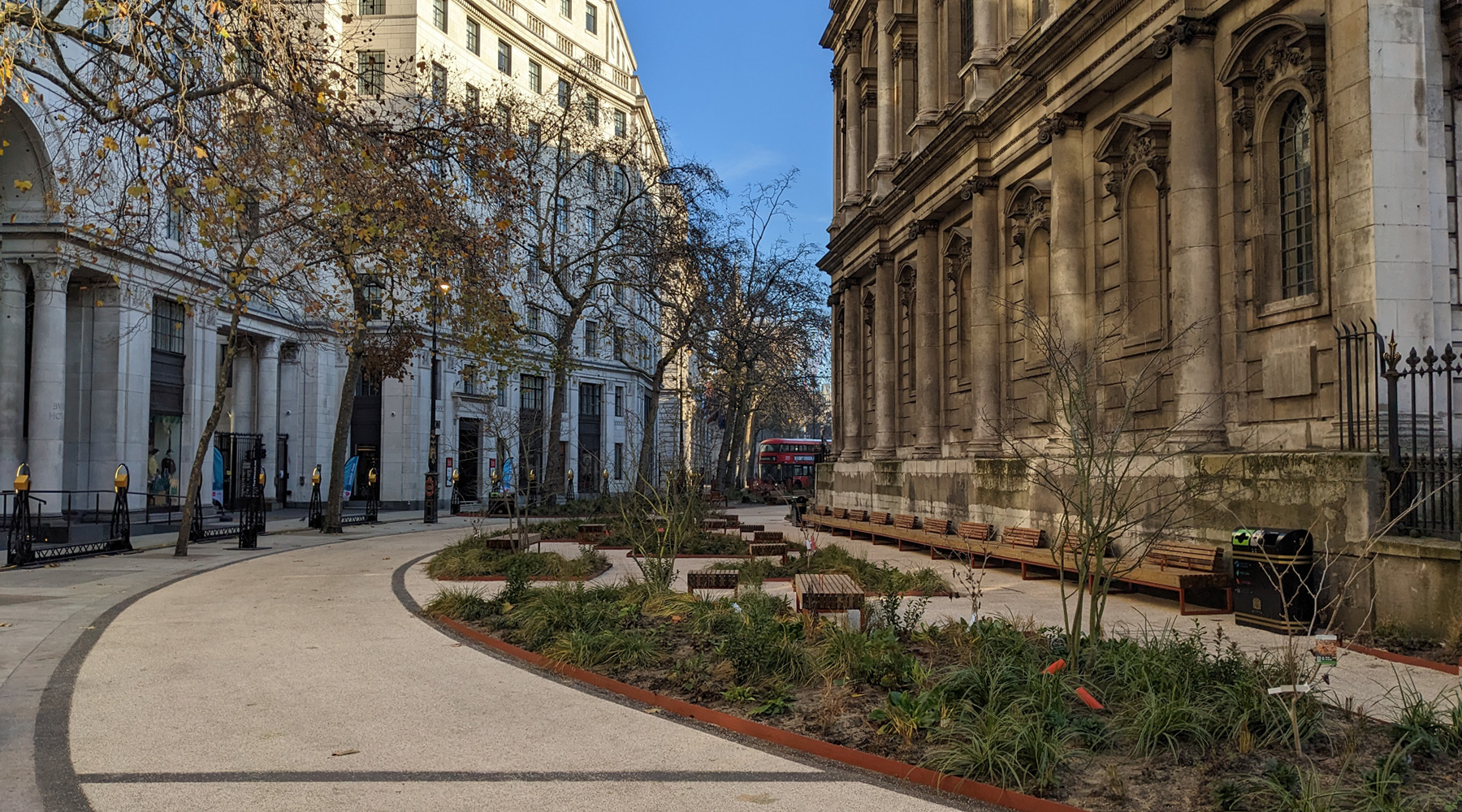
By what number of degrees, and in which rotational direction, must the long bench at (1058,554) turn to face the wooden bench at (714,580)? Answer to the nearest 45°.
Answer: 0° — it already faces it

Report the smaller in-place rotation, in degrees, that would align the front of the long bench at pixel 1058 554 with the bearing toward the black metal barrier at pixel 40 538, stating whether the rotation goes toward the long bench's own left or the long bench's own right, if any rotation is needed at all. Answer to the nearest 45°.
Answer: approximately 45° to the long bench's own right

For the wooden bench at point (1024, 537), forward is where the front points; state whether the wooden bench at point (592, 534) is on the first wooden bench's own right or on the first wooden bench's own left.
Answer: on the first wooden bench's own right

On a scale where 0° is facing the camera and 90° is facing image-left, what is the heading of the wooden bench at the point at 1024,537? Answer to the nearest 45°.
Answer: approximately 45°

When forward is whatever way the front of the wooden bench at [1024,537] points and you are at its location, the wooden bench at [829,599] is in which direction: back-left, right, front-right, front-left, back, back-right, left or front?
front-left

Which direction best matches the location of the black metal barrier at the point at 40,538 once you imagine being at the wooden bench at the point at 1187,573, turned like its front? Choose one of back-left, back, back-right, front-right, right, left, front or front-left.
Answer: front-right

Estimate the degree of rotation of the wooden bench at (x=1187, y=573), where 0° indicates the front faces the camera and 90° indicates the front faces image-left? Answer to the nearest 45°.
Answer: approximately 45°

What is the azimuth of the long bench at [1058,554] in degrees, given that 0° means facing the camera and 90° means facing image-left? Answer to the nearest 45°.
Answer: approximately 45°

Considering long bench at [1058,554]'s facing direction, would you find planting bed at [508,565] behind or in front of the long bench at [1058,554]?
in front
